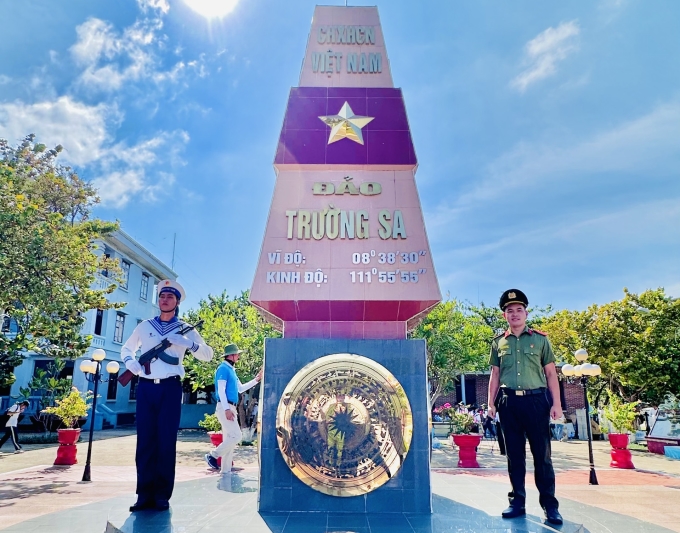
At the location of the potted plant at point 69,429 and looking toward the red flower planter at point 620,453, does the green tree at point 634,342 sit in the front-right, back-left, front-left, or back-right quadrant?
front-left

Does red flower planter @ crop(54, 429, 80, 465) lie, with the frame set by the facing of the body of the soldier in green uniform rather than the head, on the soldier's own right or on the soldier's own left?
on the soldier's own right

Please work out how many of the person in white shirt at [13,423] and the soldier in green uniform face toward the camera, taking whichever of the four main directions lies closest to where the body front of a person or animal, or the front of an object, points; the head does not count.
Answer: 1

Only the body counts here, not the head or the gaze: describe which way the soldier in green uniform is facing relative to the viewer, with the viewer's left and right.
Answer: facing the viewer

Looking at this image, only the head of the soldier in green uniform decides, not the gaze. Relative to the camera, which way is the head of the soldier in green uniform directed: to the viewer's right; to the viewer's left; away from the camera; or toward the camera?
toward the camera

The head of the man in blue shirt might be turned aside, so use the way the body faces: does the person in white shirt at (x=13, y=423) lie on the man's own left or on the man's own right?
on the man's own left

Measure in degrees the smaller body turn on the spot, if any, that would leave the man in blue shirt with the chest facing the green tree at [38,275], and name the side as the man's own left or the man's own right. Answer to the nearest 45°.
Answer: approximately 135° to the man's own left

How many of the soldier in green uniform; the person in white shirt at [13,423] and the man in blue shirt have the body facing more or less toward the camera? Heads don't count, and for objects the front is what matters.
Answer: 1

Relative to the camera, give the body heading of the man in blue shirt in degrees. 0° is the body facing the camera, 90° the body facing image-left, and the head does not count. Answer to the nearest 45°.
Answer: approximately 270°

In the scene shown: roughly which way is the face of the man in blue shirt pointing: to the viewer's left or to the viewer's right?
to the viewer's right

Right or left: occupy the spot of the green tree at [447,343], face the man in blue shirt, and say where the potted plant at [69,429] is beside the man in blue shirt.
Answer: right
